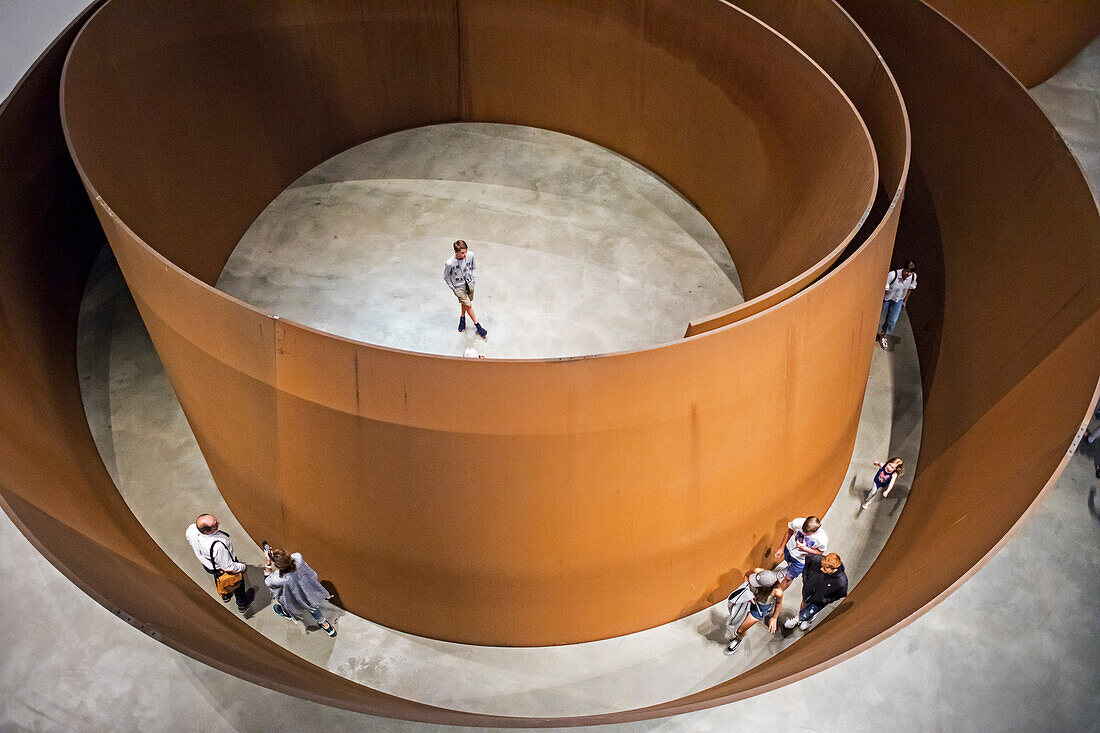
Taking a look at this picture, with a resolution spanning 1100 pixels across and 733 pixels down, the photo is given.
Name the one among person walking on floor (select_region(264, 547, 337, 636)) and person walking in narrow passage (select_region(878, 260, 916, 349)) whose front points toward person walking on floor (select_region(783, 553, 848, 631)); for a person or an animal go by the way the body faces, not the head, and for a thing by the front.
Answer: the person walking in narrow passage

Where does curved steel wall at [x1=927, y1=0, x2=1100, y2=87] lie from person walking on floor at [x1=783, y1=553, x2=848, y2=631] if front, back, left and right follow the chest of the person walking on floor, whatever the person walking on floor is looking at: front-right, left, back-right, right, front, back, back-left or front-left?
back-right

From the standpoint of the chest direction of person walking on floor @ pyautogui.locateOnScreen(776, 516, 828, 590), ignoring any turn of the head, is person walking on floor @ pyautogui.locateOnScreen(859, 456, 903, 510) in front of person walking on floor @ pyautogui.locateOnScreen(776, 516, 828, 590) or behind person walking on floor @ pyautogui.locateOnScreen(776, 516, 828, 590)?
behind

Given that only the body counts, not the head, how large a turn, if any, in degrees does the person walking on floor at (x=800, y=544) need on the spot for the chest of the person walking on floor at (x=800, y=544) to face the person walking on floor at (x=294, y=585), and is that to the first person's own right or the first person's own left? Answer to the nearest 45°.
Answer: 0° — they already face them

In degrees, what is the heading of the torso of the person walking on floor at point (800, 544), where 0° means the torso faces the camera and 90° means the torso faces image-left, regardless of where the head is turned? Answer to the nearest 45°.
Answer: approximately 45°

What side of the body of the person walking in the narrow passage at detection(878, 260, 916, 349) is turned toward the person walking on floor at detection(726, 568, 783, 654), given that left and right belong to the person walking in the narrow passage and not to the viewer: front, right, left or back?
front

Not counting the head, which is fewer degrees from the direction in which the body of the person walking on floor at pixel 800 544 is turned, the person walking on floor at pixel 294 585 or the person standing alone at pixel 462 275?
the person walking on floor

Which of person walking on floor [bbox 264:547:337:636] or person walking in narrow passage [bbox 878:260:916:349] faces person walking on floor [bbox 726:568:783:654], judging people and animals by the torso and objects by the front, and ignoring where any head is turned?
the person walking in narrow passage

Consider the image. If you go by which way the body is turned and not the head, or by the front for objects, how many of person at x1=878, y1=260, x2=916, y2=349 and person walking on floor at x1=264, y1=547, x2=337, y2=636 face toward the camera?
1
